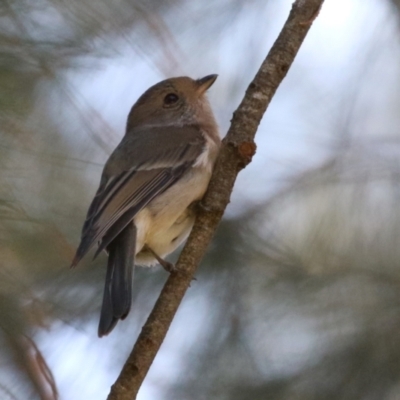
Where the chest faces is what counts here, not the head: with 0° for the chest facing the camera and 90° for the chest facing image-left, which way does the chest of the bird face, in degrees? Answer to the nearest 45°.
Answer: approximately 270°
